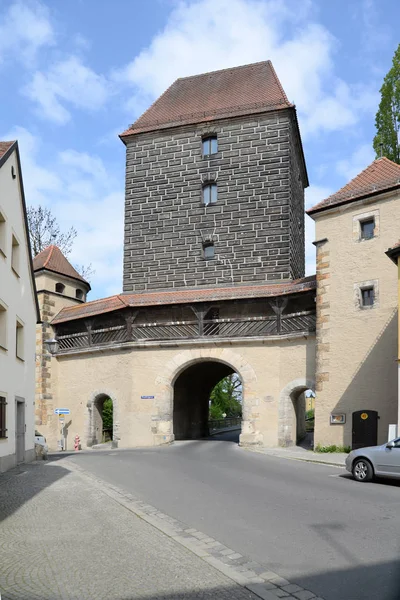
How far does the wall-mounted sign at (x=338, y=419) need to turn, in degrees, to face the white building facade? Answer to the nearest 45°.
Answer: approximately 45° to its right

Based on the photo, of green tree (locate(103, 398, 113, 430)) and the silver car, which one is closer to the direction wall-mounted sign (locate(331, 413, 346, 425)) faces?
the silver car

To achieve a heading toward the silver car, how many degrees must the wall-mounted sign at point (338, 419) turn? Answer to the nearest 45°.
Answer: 0° — it already faces it

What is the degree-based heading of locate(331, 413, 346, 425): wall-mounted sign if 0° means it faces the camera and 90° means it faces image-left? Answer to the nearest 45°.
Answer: approximately 0°

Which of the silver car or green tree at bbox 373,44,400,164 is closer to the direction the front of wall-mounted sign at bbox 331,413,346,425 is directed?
the silver car

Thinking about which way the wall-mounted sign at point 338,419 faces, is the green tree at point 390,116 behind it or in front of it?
behind
